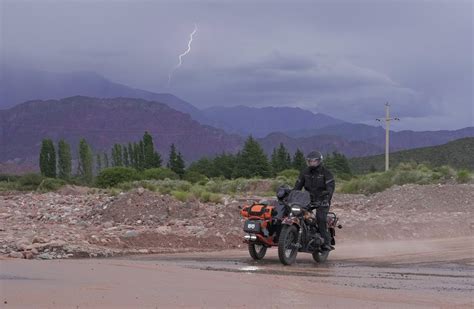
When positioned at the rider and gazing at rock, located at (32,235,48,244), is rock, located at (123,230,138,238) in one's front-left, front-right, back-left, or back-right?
front-right

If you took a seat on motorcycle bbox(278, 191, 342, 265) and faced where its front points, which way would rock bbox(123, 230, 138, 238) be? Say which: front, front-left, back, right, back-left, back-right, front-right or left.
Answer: right

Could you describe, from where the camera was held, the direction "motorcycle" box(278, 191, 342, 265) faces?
facing the viewer and to the left of the viewer

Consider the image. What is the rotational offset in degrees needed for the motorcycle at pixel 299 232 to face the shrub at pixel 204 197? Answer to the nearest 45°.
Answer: approximately 135° to its right

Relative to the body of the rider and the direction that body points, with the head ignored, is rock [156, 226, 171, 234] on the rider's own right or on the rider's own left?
on the rider's own right

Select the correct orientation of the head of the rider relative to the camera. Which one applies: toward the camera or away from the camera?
toward the camera

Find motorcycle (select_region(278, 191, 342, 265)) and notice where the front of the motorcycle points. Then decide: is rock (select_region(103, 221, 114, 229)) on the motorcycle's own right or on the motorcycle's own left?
on the motorcycle's own right

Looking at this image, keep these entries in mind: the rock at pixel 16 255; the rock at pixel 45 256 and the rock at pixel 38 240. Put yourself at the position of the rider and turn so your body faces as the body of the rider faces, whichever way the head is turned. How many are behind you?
0

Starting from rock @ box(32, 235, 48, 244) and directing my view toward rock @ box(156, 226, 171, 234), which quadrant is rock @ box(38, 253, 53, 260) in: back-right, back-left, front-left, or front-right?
back-right
